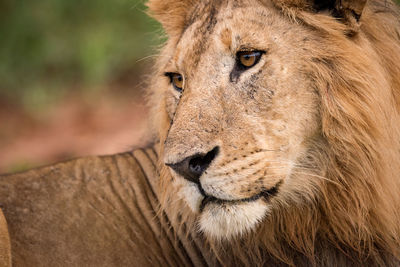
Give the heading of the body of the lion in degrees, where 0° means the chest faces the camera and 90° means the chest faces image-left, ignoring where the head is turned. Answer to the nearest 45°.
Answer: approximately 315°
